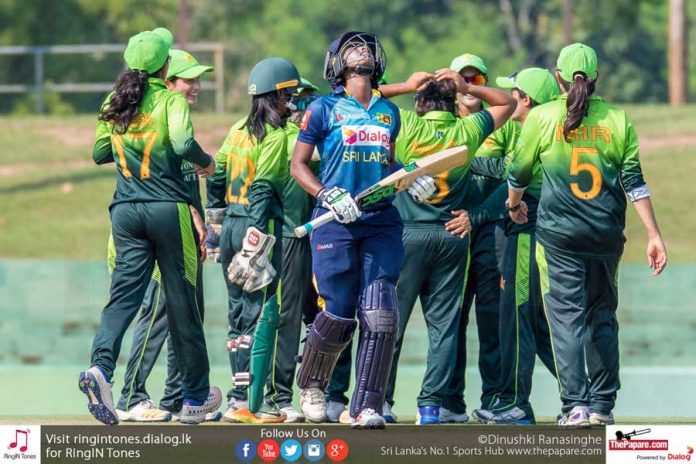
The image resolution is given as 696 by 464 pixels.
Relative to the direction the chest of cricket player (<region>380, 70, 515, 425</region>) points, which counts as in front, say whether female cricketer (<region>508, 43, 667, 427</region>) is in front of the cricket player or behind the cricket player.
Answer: behind

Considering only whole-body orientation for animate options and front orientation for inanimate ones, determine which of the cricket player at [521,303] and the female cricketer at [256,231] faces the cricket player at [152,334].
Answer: the cricket player at [521,303]

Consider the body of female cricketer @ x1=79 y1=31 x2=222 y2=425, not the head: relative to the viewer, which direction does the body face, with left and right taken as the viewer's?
facing away from the viewer and to the right of the viewer

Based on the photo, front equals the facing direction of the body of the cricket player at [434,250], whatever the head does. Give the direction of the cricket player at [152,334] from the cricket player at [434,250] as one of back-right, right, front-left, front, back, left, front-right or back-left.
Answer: left

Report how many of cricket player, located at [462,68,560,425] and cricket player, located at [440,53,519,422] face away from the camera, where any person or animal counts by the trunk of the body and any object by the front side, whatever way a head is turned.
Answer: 0

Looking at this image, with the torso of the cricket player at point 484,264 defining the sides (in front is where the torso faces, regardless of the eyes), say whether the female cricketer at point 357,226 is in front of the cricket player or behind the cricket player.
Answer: in front

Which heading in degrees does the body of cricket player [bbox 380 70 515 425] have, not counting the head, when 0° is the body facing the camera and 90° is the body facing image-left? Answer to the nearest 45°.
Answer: approximately 180°

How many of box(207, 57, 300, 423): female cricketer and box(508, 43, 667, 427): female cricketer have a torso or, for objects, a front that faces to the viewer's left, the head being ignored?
0

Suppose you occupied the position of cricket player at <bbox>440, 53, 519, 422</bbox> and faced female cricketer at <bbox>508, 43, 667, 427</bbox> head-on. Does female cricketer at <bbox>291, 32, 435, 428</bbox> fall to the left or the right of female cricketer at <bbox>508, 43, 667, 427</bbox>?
right

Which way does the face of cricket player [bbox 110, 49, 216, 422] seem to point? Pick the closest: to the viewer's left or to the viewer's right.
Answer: to the viewer's right

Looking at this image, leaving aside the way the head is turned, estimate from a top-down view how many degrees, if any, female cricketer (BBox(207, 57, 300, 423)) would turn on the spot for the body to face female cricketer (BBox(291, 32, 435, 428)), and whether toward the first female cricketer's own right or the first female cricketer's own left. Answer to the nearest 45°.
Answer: approximately 90° to the first female cricketer's own right

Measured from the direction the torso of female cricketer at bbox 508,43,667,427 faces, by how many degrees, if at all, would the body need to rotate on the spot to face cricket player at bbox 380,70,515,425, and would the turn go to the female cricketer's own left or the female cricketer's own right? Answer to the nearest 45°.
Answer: approximately 45° to the female cricketer's own left

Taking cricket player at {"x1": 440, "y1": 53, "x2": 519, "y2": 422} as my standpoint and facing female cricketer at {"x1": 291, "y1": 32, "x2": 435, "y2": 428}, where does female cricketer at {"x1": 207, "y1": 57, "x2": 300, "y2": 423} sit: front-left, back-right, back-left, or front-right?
front-right

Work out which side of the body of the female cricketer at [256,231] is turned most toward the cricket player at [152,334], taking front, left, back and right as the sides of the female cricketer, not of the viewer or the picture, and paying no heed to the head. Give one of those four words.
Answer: left

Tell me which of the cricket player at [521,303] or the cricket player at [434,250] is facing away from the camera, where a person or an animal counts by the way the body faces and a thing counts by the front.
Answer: the cricket player at [434,250]

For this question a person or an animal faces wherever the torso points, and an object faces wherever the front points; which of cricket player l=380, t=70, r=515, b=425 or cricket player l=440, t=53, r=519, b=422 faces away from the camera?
cricket player l=380, t=70, r=515, b=425

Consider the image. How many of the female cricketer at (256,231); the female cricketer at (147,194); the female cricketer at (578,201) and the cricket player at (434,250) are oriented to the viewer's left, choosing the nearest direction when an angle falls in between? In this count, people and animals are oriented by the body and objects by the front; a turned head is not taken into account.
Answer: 0
